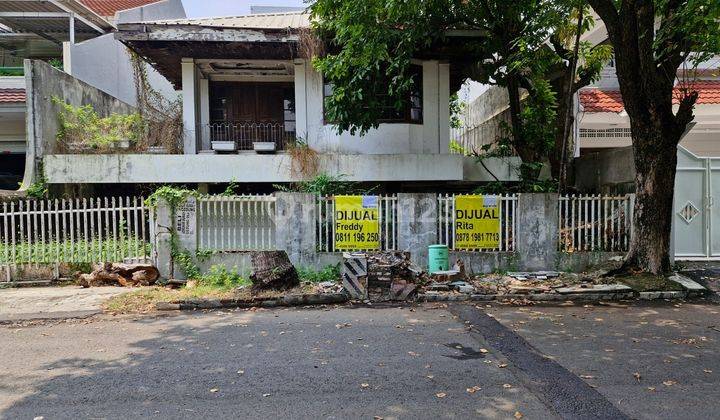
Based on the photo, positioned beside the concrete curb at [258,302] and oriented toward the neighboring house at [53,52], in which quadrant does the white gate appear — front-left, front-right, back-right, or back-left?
back-right

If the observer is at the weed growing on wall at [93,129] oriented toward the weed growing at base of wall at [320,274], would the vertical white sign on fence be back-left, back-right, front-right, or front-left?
front-right

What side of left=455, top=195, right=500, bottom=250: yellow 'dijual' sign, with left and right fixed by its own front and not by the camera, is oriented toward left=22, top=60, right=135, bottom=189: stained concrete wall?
right

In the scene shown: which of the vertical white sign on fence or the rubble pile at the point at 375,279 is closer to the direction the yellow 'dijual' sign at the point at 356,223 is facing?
the rubble pile

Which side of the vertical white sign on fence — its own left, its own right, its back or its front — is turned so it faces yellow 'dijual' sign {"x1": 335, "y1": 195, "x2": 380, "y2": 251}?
left

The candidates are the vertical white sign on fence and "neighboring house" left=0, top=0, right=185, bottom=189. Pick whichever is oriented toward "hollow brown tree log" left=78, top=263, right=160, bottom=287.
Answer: the neighboring house

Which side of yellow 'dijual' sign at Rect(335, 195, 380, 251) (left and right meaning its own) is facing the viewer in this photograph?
front

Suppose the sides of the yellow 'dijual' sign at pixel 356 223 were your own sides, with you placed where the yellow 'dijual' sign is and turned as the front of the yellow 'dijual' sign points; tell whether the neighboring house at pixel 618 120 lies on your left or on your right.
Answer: on your left

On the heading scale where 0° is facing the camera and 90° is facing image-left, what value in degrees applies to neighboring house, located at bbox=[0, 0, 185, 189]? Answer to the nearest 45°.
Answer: approximately 0°

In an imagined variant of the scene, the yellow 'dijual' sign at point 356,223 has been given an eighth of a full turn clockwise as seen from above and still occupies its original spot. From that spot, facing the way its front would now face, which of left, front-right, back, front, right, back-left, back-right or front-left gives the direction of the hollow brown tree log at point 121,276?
front-right

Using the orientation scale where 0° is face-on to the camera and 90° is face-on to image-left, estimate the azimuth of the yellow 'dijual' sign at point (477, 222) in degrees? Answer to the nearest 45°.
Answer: approximately 0°

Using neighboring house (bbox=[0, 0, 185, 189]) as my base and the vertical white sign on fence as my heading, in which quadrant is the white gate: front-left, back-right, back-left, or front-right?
front-left

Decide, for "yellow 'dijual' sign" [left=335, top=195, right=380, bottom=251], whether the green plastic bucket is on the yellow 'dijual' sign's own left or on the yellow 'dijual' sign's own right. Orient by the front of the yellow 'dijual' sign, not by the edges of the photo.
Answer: on the yellow 'dijual' sign's own left

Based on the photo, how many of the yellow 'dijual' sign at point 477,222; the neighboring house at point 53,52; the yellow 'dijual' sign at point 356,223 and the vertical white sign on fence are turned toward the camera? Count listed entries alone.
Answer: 4
